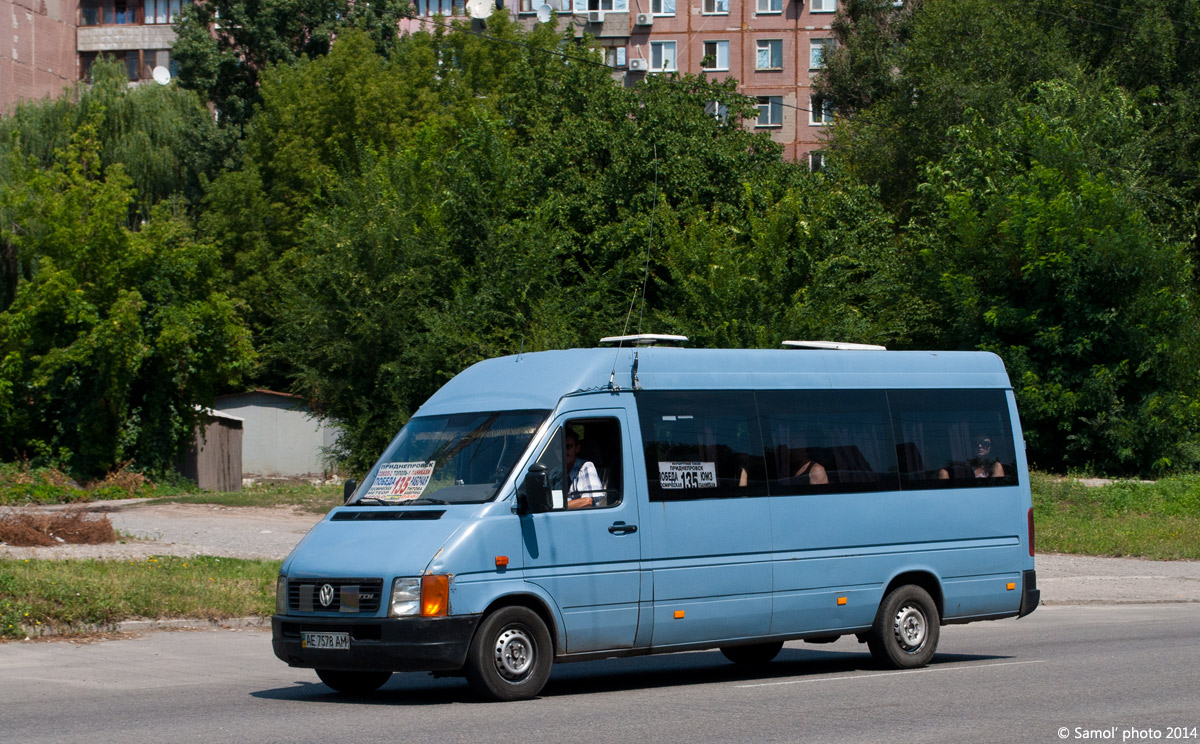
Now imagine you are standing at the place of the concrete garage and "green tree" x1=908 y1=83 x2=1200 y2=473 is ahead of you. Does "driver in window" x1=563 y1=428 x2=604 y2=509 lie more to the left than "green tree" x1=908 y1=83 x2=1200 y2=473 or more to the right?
right

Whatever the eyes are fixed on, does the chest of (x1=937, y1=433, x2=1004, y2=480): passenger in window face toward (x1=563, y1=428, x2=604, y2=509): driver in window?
yes

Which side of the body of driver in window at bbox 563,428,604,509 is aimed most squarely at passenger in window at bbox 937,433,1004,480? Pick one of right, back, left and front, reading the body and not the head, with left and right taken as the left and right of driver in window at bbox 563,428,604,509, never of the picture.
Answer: back

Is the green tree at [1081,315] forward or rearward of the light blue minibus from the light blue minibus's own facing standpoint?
rearward

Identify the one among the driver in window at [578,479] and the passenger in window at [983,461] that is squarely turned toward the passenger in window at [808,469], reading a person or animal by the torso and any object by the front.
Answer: the passenger in window at [983,461]
